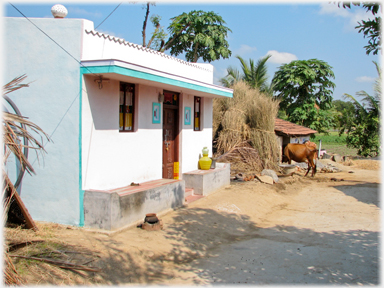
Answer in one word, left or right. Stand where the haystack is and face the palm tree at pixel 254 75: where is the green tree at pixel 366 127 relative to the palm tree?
right

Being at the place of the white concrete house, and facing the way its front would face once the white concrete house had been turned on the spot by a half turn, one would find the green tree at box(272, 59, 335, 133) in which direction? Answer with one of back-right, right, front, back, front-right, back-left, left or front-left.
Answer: right

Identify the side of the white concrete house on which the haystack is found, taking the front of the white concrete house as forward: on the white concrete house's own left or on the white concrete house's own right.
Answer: on the white concrete house's own left

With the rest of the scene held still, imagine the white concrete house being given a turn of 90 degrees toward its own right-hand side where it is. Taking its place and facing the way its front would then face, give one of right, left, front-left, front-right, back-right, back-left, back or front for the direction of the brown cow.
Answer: back

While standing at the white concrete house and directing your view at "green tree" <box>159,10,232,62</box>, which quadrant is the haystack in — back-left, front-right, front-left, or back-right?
front-right

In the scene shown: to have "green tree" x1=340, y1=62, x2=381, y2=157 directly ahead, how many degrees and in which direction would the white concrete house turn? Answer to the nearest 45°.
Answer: approximately 90° to its left

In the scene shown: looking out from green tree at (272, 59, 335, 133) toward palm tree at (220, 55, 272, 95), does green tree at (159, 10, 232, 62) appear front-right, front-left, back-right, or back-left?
front-left

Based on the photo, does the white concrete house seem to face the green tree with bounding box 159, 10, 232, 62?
no

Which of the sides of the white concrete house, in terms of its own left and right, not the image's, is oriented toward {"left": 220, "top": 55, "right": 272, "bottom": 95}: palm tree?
left

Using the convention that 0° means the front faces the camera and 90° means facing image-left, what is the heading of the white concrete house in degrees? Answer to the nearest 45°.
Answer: approximately 315°
